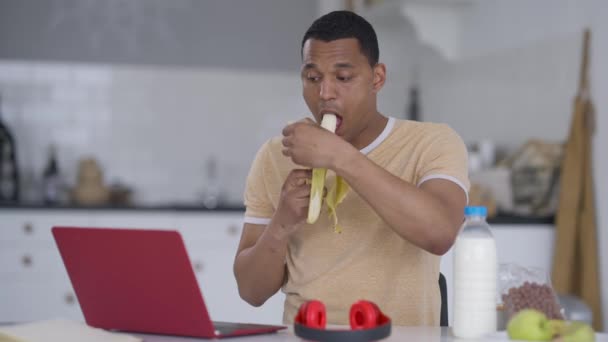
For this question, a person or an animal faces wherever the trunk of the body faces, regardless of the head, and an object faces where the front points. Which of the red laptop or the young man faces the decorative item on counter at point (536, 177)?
the red laptop

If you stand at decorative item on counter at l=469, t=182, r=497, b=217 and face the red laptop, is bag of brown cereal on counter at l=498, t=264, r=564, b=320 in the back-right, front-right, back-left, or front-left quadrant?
front-left

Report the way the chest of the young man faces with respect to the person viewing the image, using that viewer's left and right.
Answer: facing the viewer and to the left of the viewer

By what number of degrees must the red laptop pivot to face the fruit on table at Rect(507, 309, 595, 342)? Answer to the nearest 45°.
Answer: approximately 45° to its right

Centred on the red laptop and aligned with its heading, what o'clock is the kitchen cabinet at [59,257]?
The kitchen cabinet is roughly at 10 o'clock from the red laptop.

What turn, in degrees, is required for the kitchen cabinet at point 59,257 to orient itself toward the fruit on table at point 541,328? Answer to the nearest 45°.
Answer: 0° — it already faces it

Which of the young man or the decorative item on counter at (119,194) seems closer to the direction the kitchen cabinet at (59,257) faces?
the young man

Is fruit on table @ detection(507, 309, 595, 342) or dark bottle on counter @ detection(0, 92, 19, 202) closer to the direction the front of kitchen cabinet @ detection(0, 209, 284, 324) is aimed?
the fruit on table

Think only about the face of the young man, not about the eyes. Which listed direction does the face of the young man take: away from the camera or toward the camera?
toward the camera

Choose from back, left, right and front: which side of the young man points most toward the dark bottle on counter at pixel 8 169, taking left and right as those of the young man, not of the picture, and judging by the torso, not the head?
right

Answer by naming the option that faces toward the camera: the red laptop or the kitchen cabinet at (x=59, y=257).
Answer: the kitchen cabinet

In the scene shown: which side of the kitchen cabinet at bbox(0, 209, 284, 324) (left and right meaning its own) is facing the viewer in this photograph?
front

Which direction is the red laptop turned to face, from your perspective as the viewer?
facing away from the viewer and to the right of the viewer

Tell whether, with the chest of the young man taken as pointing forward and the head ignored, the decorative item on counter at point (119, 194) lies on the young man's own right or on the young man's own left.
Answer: on the young man's own right

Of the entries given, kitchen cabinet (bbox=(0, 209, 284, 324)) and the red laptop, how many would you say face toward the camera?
1
